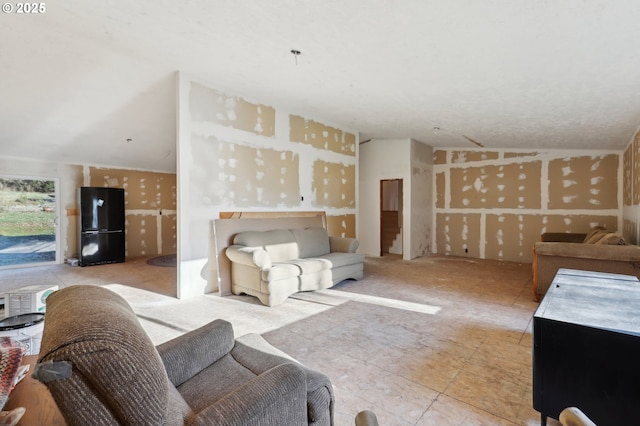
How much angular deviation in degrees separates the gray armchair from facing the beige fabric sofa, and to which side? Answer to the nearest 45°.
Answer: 0° — it already faces it

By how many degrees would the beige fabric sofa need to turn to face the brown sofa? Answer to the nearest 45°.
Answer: approximately 45° to its left

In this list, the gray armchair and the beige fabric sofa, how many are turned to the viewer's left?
0

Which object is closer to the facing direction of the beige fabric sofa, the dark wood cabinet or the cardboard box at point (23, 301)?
the dark wood cabinet

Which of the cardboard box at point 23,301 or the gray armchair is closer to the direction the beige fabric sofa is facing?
the gray armchair

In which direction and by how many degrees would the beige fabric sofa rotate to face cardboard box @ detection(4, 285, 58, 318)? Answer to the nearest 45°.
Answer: approximately 90° to its right

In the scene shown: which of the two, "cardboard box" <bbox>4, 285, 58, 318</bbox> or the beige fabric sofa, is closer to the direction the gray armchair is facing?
the beige fabric sofa

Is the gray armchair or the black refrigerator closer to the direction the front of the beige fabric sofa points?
the gray armchair

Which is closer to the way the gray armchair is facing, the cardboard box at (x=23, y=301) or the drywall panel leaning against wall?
the drywall panel leaning against wall

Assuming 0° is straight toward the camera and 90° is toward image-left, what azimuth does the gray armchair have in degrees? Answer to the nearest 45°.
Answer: approximately 225°

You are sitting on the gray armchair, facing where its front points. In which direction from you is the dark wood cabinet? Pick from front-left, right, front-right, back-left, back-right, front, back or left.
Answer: front-right

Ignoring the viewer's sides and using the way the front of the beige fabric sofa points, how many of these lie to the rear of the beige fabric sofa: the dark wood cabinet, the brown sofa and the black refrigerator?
1

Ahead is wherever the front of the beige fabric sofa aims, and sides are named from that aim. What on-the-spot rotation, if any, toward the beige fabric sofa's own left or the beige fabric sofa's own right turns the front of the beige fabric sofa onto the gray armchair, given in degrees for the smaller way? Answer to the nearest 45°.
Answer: approximately 45° to the beige fabric sofa's own right

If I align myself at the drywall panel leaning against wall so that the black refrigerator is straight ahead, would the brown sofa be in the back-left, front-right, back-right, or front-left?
back-right

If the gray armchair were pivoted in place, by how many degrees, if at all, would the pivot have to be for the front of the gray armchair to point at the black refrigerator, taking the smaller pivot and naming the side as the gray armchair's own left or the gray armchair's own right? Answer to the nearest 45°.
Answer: approximately 45° to the gray armchair's own left
